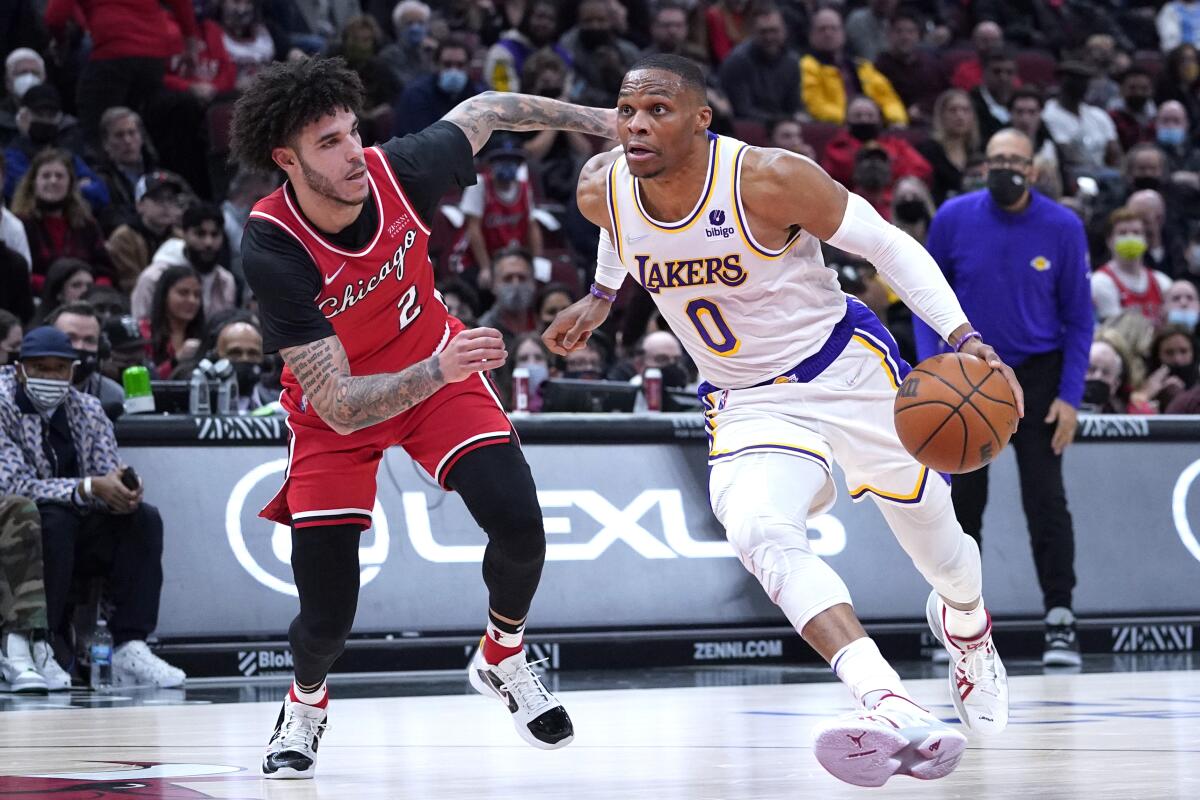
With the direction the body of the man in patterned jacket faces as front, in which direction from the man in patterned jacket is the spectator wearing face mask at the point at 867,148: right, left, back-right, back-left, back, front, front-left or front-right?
left

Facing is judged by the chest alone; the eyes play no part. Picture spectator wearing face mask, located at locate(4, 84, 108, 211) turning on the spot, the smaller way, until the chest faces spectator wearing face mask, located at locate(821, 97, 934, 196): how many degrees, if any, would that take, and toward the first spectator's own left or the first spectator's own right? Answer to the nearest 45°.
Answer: approximately 90° to the first spectator's own left

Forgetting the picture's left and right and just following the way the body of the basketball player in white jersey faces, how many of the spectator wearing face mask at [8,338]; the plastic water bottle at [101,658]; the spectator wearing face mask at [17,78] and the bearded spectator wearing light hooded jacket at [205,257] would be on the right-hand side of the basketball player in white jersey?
4

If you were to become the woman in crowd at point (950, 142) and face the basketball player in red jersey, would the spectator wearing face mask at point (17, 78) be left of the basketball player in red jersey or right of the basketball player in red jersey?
right

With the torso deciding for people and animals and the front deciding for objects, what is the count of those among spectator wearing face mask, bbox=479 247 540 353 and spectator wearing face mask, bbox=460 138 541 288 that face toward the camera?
2

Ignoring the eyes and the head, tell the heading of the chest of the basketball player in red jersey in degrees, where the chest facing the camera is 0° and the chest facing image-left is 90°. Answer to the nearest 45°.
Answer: approximately 315°

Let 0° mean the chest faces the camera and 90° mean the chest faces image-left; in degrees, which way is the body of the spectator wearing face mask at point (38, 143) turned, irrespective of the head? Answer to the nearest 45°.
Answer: approximately 0°
